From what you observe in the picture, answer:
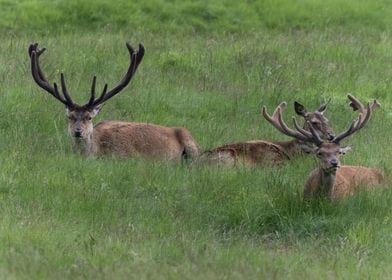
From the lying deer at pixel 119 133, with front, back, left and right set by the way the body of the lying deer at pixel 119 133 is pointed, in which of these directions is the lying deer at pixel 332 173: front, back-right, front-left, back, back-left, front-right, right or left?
back-left

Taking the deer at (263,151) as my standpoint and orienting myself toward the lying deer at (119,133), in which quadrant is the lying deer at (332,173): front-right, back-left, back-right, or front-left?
back-left

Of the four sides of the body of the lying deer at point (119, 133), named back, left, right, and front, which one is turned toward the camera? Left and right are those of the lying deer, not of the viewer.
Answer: left

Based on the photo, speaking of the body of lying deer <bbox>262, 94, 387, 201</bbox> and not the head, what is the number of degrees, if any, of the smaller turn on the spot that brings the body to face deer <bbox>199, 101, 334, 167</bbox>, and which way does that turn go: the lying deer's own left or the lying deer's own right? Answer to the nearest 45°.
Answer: approximately 90° to the lying deer's own right

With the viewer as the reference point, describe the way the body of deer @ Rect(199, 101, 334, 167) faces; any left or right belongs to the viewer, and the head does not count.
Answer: facing to the right of the viewer

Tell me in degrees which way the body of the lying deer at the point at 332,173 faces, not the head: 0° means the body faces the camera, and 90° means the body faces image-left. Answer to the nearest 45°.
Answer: approximately 45°

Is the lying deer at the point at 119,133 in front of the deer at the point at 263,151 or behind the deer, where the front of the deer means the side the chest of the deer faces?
behind

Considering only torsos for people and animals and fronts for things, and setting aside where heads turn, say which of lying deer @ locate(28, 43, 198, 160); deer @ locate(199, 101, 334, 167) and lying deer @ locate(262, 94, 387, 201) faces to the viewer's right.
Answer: the deer
